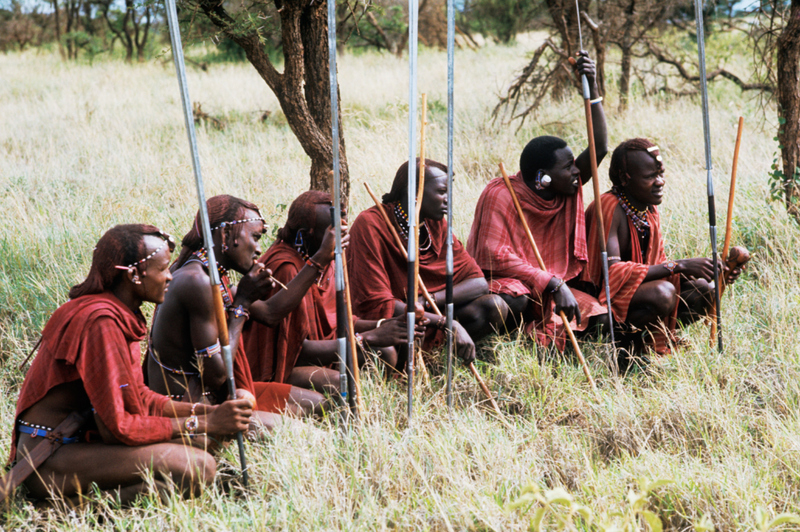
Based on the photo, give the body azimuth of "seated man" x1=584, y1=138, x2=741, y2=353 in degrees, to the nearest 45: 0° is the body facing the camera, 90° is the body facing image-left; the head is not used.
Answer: approximately 315°

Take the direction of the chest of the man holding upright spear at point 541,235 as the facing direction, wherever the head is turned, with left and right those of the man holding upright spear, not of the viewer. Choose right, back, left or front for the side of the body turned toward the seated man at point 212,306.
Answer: right

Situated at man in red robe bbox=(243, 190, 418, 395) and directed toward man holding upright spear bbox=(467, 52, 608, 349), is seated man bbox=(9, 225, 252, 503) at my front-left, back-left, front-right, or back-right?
back-right

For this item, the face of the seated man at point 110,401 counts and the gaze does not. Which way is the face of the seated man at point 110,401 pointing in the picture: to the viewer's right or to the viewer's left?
to the viewer's right

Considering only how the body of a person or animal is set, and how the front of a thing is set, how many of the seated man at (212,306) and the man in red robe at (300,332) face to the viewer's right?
2

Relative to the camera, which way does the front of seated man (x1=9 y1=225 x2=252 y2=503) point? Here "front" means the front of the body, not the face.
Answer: to the viewer's right

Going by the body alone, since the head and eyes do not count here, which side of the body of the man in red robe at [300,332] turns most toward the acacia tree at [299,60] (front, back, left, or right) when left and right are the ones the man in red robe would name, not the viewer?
left

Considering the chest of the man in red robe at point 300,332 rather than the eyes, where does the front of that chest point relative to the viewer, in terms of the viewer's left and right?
facing to the right of the viewer

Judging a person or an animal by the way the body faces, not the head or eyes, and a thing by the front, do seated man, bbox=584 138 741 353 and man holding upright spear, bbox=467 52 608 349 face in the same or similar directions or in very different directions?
same or similar directions

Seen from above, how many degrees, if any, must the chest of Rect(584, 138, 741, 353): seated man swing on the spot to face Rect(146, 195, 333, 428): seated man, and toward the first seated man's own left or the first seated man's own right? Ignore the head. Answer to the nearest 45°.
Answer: approximately 90° to the first seated man's own right
